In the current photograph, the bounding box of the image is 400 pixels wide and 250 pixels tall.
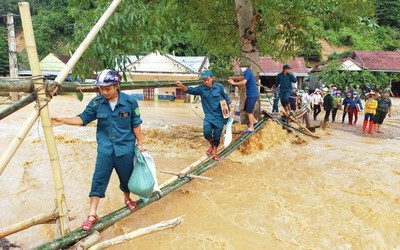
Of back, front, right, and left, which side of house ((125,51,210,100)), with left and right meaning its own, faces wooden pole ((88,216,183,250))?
front

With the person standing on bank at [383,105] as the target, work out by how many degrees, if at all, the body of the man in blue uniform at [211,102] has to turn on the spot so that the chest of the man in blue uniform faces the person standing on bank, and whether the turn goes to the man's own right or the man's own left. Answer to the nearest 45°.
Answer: approximately 135° to the man's own left

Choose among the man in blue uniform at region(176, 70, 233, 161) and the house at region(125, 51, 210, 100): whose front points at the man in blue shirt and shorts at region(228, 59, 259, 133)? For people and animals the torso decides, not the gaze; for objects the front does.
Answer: the house

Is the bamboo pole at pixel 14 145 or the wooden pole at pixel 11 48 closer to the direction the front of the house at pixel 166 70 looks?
the bamboo pole

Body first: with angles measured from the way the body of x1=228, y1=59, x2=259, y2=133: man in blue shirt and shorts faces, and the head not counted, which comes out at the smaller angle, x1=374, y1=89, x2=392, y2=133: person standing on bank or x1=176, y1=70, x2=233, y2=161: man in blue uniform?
the man in blue uniform

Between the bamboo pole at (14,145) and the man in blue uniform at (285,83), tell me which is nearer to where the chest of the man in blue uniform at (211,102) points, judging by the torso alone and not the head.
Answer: the bamboo pole

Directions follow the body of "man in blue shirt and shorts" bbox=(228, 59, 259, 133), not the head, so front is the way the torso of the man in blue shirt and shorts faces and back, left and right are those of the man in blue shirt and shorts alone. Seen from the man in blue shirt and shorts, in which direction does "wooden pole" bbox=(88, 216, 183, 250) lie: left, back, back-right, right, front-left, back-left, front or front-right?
left

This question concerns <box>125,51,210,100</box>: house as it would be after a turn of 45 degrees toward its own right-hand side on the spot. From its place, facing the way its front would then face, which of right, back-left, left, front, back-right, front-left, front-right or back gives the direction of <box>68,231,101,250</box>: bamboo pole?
front-left

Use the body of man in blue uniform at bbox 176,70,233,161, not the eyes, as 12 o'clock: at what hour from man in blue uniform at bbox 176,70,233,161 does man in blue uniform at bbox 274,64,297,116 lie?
man in blue uniform at bbox 274,64,297,116 is roughly at 7 o'clock from man in blue uniform at bbox 176,70,233,161.

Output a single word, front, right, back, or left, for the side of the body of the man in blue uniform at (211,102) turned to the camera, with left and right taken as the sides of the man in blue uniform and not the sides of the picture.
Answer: front

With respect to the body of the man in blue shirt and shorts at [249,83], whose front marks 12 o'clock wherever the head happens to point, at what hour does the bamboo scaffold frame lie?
The bamboo scaffold frame is roughly at 10 o'clock from the man in blue shirt and shorts.

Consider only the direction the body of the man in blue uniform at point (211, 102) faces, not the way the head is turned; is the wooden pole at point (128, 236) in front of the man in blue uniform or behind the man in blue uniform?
in front
